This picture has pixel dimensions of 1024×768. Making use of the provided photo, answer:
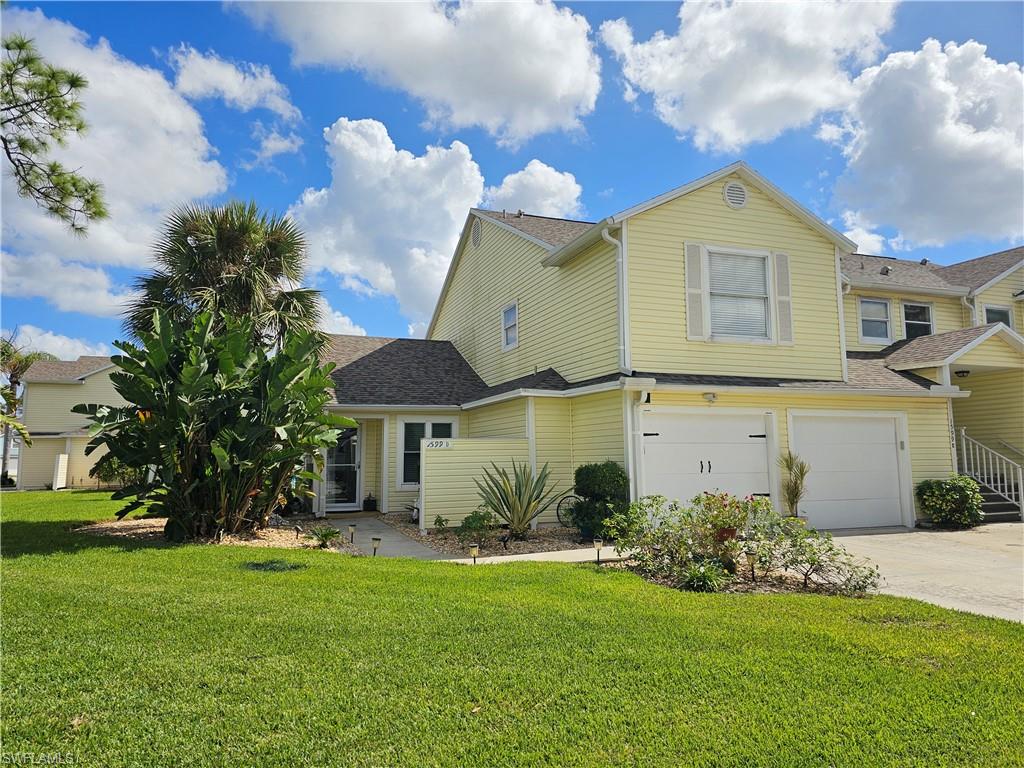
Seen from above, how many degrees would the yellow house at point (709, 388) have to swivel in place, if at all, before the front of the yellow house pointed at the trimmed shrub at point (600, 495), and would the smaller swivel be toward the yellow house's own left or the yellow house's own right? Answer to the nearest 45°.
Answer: approximately 90° to the yellow house's own right

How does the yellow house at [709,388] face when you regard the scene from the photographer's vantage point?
facing the viewer and to the right of the viewer

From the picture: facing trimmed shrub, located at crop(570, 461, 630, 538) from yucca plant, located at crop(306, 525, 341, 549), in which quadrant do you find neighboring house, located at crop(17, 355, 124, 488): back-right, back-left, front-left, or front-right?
back-left

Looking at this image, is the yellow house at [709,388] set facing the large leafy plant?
no

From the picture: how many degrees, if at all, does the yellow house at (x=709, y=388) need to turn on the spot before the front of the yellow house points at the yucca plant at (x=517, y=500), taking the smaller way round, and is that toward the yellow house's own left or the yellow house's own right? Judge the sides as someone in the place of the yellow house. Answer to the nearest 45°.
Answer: approximately 90° to the yellow house's own right

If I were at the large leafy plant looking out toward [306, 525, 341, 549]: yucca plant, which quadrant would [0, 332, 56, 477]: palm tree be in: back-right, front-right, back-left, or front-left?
back-left
